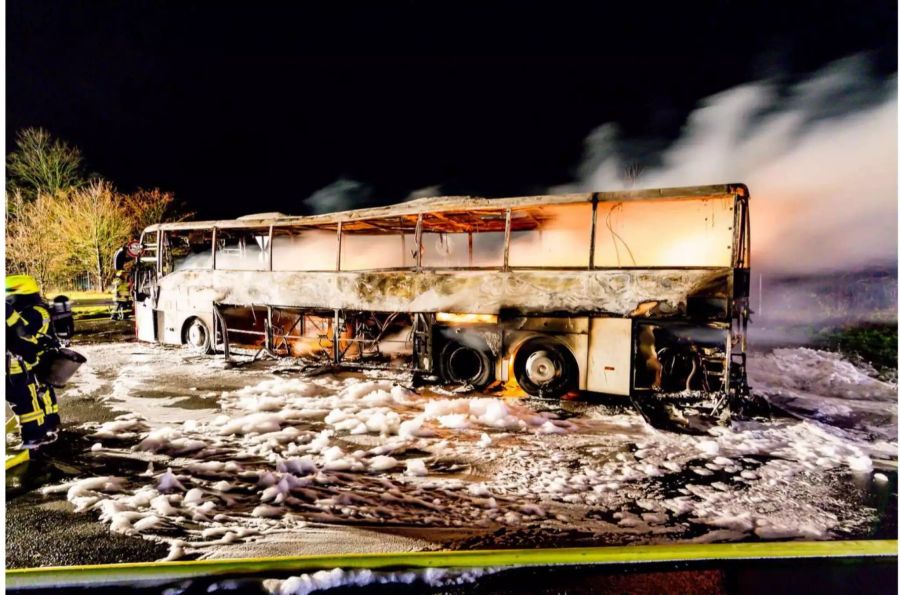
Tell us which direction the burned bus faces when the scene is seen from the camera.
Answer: facing away from the viewer and to the left of the viewer

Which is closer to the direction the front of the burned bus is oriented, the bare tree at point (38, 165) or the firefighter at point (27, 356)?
the bare tree

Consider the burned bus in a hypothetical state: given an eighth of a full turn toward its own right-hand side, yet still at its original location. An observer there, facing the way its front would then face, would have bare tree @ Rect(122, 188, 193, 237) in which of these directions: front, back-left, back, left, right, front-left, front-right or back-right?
front-left

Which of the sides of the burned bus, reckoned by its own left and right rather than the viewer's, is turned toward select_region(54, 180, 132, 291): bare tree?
front

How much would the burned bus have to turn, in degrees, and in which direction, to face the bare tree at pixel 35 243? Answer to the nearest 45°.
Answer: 0° — it already faces it

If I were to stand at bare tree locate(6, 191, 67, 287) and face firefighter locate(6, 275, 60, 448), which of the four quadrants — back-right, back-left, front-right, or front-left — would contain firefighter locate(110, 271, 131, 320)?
front-left

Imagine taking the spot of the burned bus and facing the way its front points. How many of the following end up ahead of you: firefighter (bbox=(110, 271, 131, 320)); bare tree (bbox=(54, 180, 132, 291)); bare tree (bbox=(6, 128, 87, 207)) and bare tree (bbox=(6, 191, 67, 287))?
4
